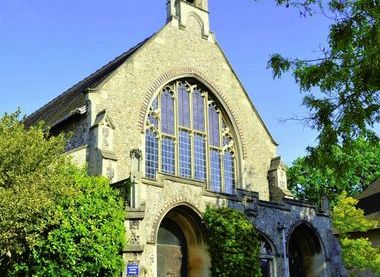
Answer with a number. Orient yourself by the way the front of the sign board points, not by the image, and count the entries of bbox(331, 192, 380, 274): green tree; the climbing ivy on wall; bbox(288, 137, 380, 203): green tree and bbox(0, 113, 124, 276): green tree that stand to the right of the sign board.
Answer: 1

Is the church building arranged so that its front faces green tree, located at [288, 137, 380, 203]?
no

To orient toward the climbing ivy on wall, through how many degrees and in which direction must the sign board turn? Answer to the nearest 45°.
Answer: approximately 135° to its left

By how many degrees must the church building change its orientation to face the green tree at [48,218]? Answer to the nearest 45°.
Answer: approximately 90° to its right

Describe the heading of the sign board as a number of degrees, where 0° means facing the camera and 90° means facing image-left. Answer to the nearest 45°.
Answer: approximately 0°

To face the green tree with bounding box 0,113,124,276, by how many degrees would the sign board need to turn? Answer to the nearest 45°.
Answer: approximately 90° to its right

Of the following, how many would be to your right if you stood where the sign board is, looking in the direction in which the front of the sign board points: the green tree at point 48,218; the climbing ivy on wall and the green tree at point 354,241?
1

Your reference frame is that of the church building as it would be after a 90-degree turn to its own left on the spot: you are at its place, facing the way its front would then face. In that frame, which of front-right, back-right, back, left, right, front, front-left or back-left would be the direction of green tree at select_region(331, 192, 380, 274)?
front

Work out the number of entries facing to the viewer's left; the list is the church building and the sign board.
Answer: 0

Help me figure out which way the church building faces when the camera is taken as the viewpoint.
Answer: facing the viewer and to the right of the viewer

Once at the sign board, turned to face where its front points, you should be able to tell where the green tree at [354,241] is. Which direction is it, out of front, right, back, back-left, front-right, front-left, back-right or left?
back-left
